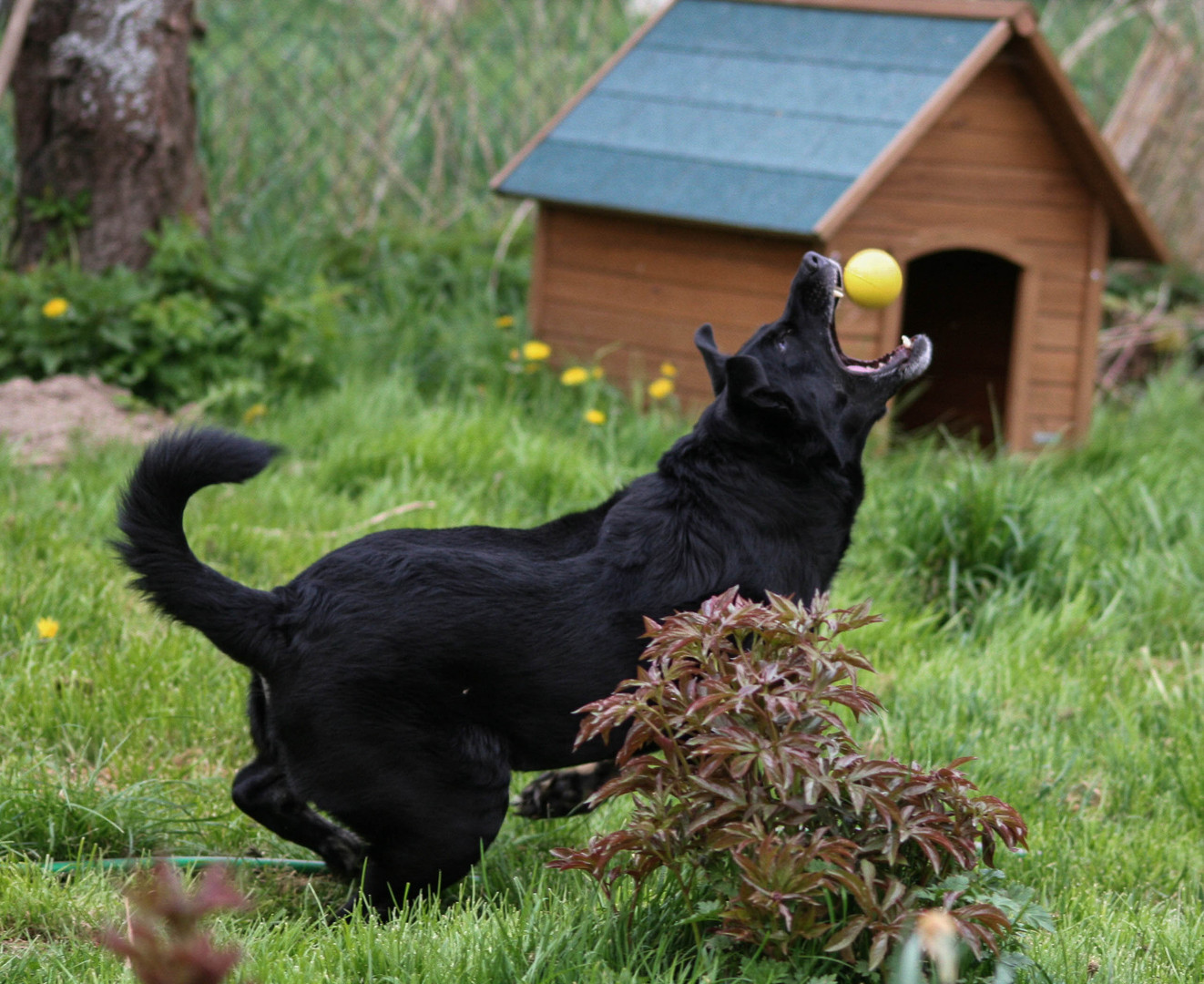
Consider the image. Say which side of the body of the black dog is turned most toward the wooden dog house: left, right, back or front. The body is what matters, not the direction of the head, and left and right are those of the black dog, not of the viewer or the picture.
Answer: left

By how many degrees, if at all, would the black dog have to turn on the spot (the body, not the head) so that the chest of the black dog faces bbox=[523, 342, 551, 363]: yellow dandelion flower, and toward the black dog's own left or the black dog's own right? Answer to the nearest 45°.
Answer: approximately 90° to the black dog's own left

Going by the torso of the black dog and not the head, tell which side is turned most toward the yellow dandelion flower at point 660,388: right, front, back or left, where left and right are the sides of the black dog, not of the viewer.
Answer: left

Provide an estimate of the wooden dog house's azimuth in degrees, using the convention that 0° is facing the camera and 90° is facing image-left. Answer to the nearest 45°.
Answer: approximately 315°

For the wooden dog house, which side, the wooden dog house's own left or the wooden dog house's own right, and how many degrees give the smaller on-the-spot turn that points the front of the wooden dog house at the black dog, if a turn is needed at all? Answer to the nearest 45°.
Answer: approximately 45° to the wooden dog house's own right

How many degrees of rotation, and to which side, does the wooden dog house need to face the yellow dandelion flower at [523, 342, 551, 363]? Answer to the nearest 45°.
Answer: approximately 135° to its right

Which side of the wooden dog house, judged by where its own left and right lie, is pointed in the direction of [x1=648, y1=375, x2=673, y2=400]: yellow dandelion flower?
right

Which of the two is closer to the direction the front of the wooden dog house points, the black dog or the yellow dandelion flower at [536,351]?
the black dog

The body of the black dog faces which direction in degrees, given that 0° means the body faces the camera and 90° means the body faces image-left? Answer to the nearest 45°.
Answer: approximately 270°
